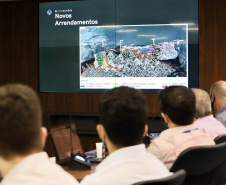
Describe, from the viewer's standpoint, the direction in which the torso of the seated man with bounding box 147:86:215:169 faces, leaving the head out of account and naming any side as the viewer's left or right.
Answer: facing away from the viewer and to the left of the viewer

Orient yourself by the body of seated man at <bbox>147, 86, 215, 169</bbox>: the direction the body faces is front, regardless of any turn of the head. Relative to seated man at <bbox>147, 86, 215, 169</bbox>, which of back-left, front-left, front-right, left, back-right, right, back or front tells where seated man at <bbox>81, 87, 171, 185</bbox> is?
back-left

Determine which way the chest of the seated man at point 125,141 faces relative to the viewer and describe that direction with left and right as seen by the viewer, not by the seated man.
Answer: facing away from the viewer

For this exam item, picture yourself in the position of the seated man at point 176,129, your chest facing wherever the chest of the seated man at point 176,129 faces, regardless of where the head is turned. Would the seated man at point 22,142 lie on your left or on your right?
on your left

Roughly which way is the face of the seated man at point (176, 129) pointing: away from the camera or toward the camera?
away from the camera
